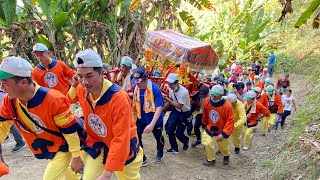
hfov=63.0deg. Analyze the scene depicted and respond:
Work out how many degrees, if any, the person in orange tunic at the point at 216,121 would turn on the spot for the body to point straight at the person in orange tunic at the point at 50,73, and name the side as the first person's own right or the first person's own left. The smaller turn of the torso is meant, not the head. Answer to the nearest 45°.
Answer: approximately 45° to the first person's own right

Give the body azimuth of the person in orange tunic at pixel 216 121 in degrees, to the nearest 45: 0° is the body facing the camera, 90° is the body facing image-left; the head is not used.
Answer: approximately 45°

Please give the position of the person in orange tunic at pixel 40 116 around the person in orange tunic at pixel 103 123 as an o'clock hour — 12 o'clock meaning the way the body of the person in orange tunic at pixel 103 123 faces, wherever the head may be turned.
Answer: the person in orange tunic at pixel 40 116 is roughly at 2 o'clock from the person in orange tunic at pixel 103 123.

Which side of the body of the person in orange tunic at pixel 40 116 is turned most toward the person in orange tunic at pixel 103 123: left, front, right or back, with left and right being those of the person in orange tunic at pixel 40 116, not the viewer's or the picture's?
left

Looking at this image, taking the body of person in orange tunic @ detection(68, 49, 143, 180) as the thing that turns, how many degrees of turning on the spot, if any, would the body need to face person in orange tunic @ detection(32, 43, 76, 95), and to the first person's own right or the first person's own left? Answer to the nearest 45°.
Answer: approximately 135° to the first person's own right
